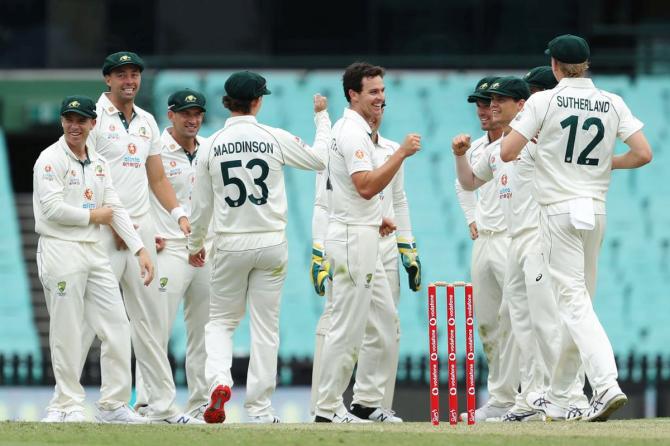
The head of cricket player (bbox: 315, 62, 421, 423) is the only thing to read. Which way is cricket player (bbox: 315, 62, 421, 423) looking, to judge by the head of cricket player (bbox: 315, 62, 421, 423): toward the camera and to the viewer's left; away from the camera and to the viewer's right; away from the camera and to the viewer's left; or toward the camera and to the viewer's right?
toward the camera and to the viewer's right

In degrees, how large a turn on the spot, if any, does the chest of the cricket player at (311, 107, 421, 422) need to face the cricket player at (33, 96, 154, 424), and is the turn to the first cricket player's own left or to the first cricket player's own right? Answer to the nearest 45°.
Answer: approximately 90° to the first cricket player's own right

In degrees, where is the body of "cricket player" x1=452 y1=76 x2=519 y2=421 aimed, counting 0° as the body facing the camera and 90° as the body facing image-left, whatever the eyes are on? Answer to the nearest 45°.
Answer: approximately 45°

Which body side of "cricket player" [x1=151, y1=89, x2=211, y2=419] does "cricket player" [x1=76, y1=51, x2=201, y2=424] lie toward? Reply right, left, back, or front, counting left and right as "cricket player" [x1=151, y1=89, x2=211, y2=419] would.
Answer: right

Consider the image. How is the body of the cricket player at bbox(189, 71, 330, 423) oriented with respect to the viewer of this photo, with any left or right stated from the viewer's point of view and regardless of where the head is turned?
facing away from the viewer

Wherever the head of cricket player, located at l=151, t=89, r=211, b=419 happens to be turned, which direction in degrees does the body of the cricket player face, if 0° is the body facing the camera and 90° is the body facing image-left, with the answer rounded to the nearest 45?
approximately 315°

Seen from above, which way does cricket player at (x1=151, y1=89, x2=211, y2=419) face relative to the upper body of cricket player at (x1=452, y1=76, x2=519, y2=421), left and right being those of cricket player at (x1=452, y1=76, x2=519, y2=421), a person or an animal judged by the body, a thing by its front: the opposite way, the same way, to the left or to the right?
to the left

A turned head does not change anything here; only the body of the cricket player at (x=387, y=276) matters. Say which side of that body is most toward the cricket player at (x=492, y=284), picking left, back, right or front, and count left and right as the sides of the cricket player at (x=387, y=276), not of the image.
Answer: left
